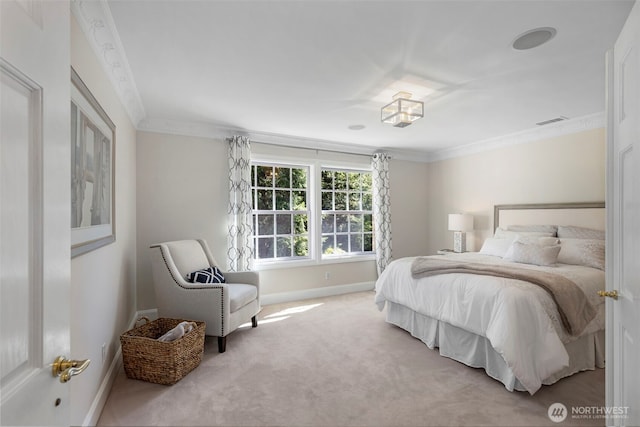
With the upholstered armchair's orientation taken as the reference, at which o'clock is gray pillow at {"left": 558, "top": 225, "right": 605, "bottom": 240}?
The gray pillow is roughly at 11 o'clock from the upholstered armchair.

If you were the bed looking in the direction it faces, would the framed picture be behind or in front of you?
in front

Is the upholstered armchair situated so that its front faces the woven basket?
no

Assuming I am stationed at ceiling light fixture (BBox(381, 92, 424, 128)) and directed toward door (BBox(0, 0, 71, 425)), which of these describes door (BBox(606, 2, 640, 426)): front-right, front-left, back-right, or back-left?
front-left

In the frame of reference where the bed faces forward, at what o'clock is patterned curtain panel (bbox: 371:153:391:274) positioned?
The patterned curtain panel is roughly at 3 o'clock from the bed.

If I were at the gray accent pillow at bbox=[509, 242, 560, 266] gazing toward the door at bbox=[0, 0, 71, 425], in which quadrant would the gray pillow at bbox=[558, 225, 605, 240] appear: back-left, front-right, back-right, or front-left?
back-left

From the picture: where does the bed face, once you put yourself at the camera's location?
facing the viewer and to the left of the viewer

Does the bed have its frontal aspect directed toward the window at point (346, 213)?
no

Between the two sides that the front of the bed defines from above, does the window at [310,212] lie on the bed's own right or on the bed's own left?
on the bed's own right

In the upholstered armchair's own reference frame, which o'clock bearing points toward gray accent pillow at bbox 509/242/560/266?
The gray accent pillow is roughly at 11 o'clock from the upholstered armchair.

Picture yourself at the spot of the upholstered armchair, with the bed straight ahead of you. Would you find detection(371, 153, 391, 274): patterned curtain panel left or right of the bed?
left

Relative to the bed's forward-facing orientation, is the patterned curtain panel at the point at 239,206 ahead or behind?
ahead

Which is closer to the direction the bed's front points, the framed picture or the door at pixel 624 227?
the framed picture

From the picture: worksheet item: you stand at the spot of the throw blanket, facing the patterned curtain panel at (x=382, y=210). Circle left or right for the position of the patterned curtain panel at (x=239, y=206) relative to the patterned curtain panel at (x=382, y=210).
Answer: left

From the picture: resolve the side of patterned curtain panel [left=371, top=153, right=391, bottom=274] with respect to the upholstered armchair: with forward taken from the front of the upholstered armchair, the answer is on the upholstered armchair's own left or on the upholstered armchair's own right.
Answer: on the upholstered armchair's own left

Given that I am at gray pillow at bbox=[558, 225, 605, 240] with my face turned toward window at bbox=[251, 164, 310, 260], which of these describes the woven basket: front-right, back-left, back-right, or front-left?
front-left

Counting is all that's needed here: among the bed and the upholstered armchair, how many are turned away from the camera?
0
